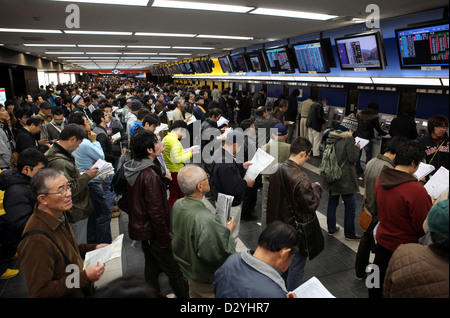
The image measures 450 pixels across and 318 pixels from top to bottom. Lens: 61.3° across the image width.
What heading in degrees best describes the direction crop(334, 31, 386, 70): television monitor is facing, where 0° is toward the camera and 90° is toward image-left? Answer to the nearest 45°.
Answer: approximately 45°

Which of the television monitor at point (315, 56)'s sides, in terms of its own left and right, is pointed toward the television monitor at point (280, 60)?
right

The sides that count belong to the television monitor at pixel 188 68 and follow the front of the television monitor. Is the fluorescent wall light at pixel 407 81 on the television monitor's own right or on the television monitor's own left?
on the television monitor's own left

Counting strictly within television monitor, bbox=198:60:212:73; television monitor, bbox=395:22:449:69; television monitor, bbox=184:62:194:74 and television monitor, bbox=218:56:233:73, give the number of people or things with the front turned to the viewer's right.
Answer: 0

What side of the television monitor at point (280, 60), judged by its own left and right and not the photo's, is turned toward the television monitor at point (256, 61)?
right

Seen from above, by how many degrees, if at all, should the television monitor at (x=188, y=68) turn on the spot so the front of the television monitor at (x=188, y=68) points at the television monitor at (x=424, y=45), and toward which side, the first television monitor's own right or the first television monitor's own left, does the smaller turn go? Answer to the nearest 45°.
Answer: approximately 45° to the first television monitor's own left

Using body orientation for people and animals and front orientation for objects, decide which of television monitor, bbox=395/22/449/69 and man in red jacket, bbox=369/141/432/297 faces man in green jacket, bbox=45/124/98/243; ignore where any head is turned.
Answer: the television monitor

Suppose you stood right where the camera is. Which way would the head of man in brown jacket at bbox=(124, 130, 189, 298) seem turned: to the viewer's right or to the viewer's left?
to the viewer's right

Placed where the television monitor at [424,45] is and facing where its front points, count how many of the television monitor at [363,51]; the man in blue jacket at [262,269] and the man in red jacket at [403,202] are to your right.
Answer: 1

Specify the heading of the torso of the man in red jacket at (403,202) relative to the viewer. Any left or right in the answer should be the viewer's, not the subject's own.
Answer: facing away from the viewer and to the right of the viewer

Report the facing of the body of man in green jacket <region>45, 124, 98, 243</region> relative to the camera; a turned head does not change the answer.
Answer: to the viewer's right

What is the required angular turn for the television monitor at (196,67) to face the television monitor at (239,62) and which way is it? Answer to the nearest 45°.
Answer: approximately 45° to its left

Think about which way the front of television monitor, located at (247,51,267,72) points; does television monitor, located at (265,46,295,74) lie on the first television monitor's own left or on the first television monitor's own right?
on the first television monitor's own left

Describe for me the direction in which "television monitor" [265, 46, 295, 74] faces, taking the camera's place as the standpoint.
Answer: facing the viewer and to the left of the viewer
